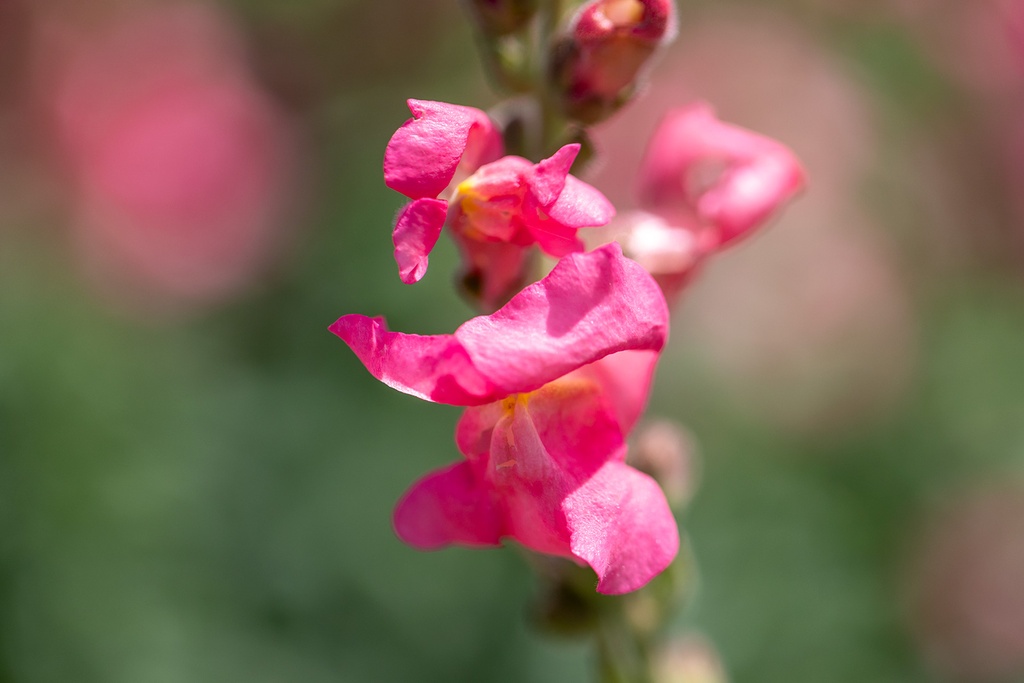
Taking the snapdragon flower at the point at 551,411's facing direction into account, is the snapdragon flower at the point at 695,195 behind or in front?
behind

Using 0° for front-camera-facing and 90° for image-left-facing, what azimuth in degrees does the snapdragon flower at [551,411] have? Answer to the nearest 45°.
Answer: approximately 0°
